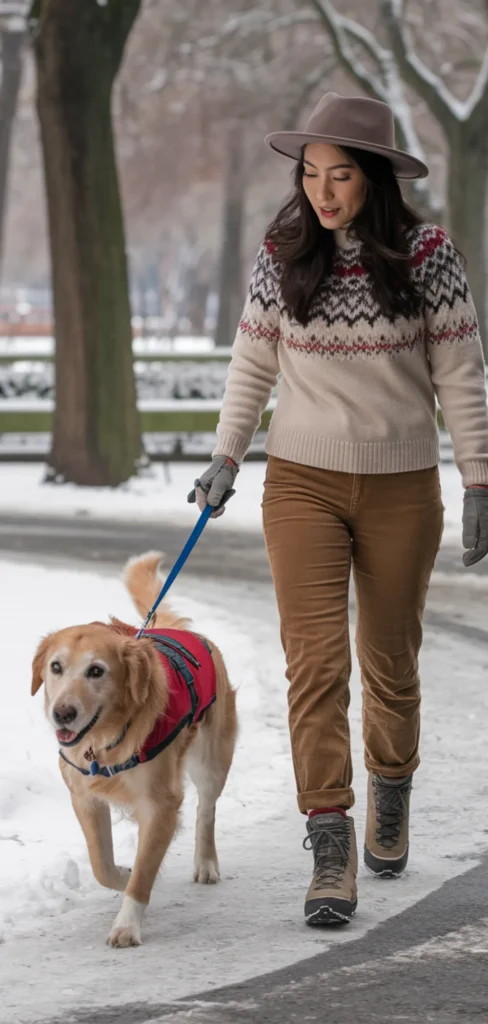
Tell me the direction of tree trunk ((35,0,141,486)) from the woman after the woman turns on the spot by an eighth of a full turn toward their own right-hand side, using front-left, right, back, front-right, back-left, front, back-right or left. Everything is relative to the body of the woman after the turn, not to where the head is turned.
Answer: back-right

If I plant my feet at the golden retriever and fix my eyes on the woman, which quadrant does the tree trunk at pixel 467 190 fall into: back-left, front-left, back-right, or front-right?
front-left

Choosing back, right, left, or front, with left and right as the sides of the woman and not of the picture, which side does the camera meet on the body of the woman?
front

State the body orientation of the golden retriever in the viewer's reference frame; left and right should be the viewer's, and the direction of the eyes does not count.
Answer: facing the viewer and to the left of the viewer

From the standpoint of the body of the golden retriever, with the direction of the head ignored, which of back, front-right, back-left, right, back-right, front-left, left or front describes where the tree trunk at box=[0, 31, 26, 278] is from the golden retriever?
back-right

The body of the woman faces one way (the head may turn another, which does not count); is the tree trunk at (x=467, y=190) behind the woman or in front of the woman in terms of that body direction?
behind

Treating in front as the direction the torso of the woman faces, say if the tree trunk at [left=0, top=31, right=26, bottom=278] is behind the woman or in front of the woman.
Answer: behind

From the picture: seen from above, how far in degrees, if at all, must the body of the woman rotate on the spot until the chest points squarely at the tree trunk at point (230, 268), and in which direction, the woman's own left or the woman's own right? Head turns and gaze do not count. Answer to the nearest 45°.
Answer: approximately 180°

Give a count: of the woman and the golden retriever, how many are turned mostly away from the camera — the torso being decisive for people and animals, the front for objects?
0
